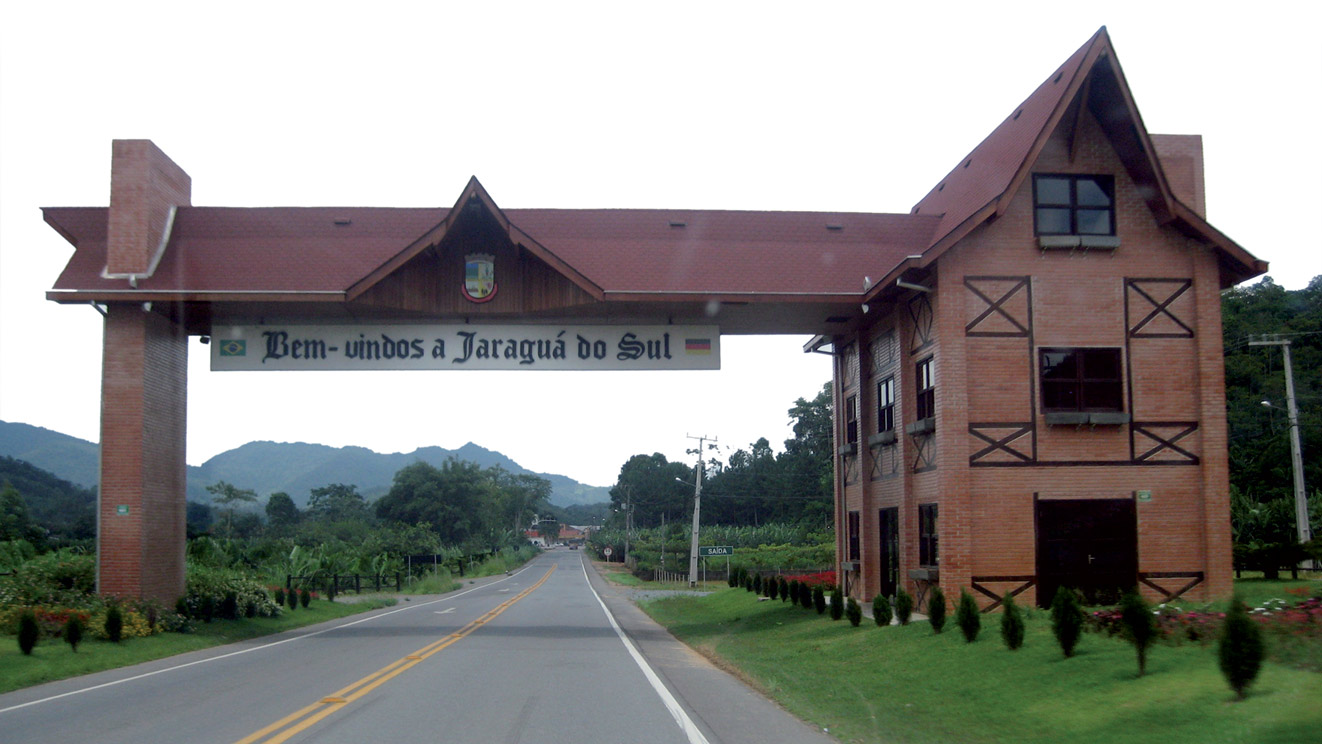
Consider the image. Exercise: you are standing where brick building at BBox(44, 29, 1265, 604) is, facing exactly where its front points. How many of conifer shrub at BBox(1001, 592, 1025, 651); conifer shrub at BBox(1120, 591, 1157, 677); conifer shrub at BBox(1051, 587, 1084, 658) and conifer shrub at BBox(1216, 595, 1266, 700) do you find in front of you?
4

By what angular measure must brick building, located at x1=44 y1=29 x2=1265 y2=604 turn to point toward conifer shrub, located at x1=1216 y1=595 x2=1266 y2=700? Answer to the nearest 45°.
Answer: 0° — it already faces it

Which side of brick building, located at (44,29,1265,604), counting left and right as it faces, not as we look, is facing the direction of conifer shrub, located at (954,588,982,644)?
front

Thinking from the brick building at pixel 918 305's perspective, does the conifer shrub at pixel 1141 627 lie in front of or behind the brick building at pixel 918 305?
in front

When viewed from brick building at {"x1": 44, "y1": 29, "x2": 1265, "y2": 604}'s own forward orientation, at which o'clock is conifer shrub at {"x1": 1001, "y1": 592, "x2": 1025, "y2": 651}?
The conifer shrub is roughly at 12 o'clock from the brick building.

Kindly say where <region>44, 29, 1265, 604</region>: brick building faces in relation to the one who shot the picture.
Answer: facing the viewer

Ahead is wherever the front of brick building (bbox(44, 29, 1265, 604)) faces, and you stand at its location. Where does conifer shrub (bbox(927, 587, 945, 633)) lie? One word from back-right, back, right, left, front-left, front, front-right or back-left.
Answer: front

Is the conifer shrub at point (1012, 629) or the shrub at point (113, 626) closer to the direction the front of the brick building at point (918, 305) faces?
the conifer shrub

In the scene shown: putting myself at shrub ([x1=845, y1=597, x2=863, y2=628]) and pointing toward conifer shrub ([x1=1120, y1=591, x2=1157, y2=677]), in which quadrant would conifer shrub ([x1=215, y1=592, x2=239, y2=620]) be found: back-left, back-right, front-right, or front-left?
back-right
